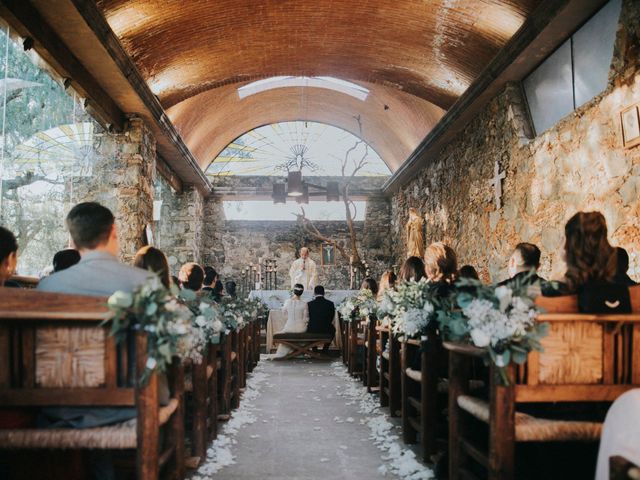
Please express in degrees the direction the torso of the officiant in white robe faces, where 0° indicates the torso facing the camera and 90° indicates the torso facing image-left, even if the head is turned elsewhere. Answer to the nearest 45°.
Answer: approximately 0°

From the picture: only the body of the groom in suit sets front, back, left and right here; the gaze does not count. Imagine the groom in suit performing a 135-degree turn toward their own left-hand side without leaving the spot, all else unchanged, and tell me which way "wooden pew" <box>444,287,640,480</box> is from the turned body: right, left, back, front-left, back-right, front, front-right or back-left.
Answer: front-left

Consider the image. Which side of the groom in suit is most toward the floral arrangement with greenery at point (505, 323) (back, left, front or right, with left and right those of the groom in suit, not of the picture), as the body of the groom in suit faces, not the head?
back

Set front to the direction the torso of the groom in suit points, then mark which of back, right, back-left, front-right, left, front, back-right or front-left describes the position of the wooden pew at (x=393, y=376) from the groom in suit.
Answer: back

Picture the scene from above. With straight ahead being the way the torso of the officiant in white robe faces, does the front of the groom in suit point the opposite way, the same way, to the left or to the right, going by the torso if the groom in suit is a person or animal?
the opposite way

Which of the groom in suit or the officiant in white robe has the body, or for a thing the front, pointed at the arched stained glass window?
the groom in suit

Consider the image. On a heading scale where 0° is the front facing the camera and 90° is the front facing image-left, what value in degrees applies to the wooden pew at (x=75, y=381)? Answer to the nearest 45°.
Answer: approximately 180°

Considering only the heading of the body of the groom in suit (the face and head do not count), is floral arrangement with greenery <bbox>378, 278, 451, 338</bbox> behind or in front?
behind

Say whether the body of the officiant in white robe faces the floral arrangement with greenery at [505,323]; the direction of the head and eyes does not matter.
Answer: yes

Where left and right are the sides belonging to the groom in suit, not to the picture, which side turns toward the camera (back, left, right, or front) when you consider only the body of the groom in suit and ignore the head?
back

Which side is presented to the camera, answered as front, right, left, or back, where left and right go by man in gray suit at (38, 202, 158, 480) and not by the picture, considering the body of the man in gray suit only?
back

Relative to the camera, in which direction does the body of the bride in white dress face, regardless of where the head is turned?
away from the camera

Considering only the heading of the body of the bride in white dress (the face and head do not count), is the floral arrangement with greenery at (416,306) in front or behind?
behind
